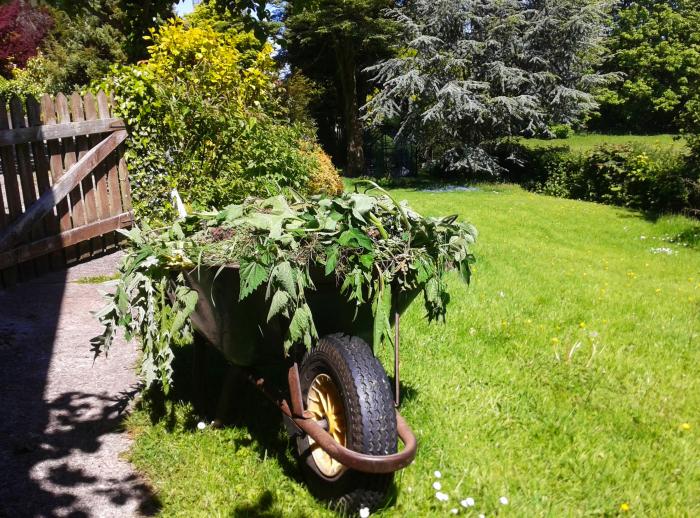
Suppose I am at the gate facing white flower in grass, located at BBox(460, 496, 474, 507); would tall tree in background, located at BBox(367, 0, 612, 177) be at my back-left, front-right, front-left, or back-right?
back-left

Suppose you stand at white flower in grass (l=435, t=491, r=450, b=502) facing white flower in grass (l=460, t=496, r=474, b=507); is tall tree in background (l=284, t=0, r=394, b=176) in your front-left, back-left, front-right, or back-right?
back-left

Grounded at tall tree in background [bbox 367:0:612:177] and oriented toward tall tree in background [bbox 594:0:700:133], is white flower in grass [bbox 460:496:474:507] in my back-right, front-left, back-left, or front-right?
back-right

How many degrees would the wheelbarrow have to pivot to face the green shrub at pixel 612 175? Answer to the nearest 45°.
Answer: approximately 90° to its left

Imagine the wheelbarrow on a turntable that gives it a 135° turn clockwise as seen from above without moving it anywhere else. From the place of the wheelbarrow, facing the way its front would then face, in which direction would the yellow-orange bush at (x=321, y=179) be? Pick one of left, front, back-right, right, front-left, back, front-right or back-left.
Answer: right

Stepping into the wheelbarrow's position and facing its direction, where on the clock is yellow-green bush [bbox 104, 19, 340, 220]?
The yellow-green bush is roughly at 7 o'clock from the wheelbarrow.

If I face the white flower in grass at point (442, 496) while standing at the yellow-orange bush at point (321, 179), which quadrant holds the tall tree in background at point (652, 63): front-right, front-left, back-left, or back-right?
back-left

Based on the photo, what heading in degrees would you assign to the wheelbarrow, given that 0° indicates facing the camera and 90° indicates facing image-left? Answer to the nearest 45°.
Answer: approximately 315°
